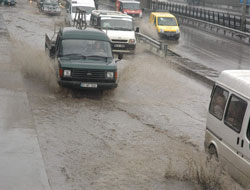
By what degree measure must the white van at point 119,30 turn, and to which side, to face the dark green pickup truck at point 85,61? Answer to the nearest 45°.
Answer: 0° — it already faces it

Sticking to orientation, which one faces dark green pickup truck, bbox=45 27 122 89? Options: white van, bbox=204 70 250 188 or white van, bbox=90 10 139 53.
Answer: white van, bbox=90 10 139 53

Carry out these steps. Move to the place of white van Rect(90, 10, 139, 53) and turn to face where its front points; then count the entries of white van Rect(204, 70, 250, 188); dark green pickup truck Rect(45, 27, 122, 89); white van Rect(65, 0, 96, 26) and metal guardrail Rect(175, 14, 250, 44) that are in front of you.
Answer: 2

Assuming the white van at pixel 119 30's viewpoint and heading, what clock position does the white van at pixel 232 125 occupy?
the white van at pixel 232 125 is roughly at 12 o'clock from the white van at pixel 119 30.

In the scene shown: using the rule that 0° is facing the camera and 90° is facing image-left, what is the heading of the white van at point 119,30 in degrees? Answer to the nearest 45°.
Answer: approximately 0°

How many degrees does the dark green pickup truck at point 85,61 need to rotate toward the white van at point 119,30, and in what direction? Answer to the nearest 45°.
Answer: approximately 180°

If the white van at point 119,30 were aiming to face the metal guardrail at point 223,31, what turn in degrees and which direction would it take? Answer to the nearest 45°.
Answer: approximately 135° to its left

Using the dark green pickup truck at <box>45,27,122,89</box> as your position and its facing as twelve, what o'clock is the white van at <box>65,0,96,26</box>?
The white van is roughly at 6 o'clock from the dark green pickup truck.

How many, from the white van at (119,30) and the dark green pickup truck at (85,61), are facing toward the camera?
2

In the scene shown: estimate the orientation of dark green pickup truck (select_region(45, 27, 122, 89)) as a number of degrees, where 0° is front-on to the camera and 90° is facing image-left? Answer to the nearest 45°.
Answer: approximately 0°

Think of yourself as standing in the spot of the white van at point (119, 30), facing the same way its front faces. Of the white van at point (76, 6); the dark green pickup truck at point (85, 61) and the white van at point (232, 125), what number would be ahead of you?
2
